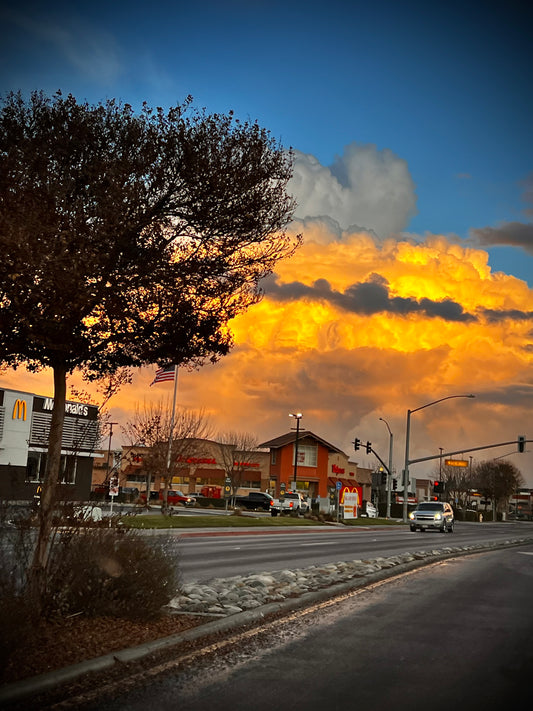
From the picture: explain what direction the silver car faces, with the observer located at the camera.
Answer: facing the viewer and to the left of the viewer

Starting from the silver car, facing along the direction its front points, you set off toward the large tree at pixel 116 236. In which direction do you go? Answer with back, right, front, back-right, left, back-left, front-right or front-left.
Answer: front-left
